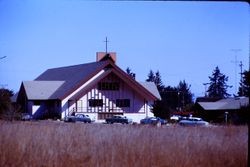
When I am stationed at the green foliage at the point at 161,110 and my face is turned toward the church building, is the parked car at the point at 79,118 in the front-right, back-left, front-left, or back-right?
front-left

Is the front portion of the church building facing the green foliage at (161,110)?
no

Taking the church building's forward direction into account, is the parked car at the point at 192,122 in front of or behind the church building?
in front

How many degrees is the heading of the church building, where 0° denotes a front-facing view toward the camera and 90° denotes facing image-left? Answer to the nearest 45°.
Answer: approximately 315°

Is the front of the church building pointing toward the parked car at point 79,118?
no

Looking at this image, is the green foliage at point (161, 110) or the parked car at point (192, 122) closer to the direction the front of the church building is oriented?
the parked car

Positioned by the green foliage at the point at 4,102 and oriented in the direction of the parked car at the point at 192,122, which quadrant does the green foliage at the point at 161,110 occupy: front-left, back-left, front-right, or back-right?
front-left
